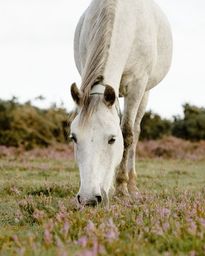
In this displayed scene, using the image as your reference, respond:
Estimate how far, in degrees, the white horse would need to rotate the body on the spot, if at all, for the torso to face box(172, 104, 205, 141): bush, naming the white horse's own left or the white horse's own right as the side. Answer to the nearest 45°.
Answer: approximately 180°

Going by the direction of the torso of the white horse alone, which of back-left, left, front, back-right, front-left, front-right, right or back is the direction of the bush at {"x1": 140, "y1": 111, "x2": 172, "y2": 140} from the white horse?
back

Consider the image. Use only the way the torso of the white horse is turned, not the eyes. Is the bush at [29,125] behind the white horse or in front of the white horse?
behind

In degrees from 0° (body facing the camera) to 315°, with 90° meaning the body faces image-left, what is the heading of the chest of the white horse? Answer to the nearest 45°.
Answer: approximately 0°
